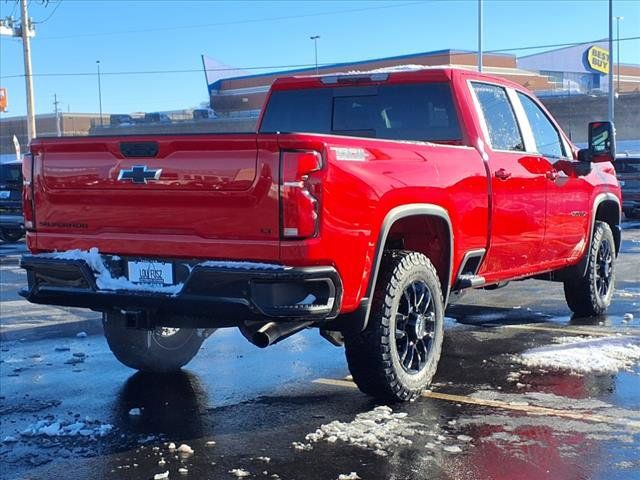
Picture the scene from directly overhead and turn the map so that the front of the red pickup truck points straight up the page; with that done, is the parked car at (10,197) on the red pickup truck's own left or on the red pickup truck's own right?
on the red pickup truck's own left

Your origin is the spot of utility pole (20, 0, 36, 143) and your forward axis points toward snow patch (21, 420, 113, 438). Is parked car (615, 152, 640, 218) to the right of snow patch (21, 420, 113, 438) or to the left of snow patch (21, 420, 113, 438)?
left

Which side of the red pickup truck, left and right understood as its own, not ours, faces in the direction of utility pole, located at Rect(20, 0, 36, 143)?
left

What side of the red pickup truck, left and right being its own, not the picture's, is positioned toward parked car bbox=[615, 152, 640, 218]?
front

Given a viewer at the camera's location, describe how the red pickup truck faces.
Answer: facing away from the viewer and to the right of the viewer

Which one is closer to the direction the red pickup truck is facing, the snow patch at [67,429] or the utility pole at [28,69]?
the utility pole

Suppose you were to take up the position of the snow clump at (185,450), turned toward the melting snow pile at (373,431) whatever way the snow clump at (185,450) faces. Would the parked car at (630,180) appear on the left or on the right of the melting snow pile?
left

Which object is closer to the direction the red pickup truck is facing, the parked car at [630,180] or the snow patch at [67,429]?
the parked car
